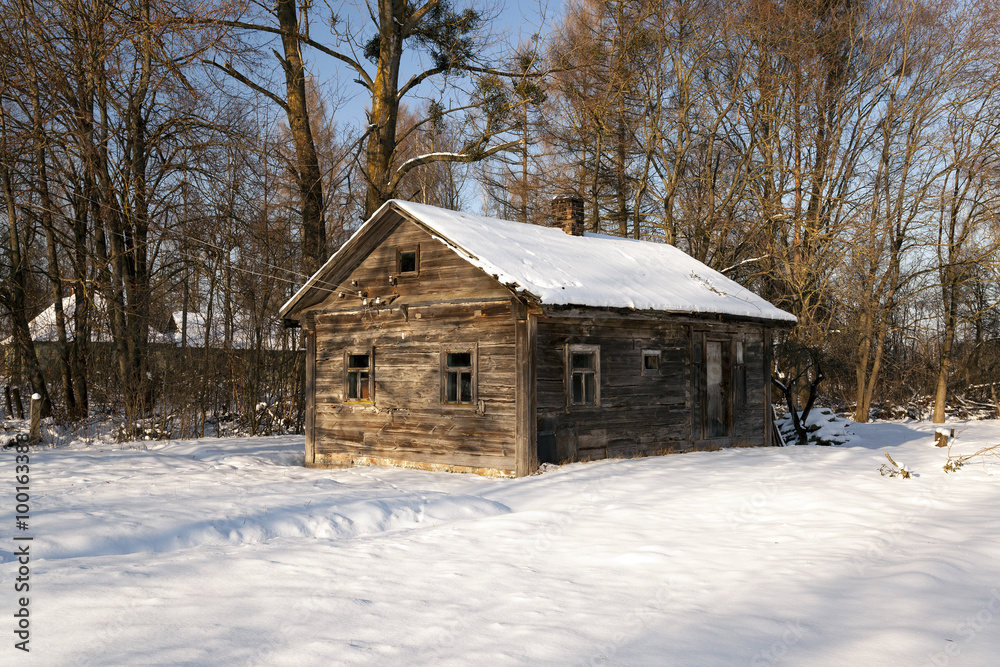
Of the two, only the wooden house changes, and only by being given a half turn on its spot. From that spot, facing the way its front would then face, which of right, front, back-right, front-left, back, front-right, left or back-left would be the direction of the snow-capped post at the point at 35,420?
front-left

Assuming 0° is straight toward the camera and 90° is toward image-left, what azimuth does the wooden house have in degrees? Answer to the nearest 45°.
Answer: approximately 315°
